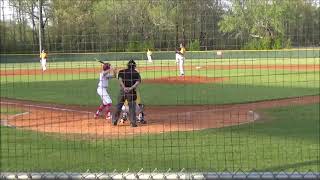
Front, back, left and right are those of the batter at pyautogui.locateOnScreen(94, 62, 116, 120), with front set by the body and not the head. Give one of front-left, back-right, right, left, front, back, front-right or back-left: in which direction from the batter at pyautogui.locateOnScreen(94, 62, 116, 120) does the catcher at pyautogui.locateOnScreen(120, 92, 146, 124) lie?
front-right

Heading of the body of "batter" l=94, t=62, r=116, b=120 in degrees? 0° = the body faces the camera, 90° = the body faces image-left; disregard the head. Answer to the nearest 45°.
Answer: approximately 270°
